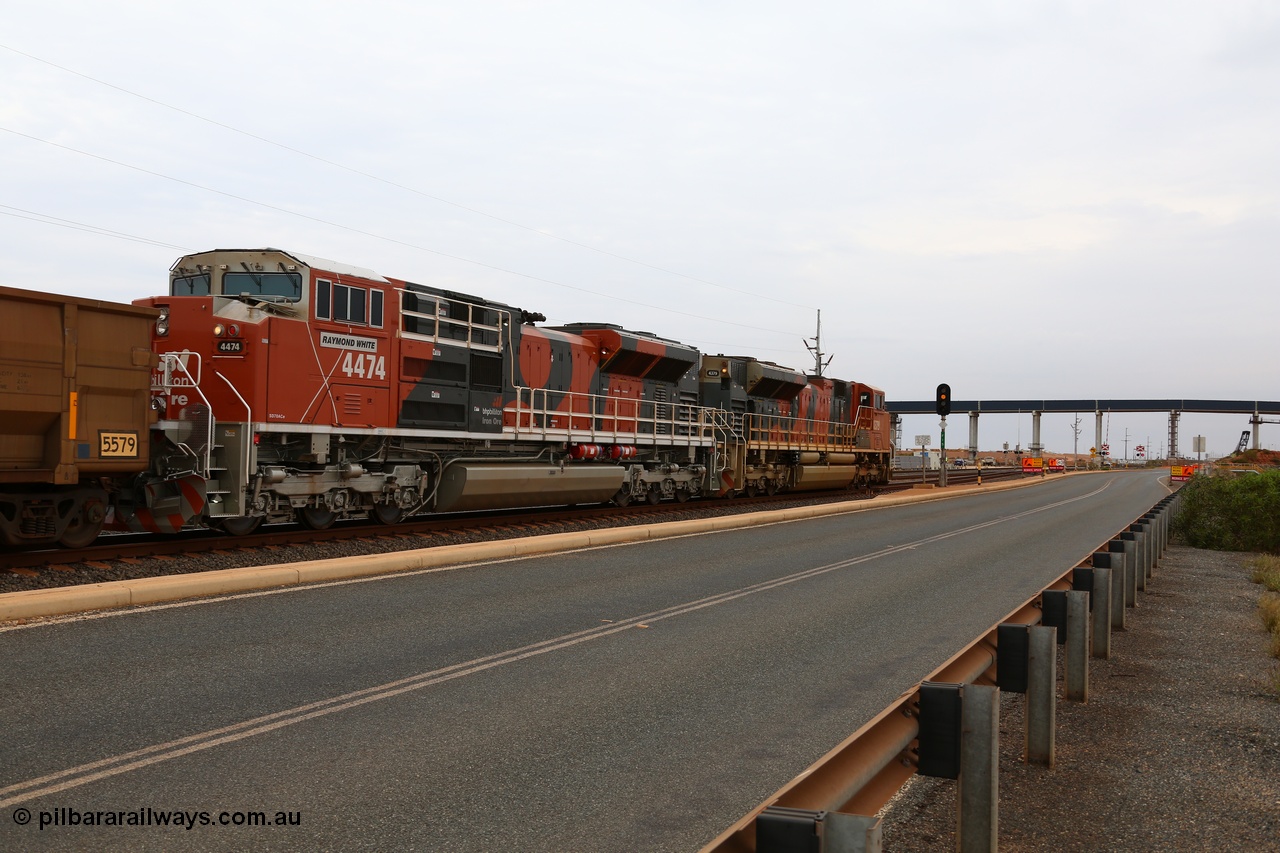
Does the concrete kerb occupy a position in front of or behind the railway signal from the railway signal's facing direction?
in front

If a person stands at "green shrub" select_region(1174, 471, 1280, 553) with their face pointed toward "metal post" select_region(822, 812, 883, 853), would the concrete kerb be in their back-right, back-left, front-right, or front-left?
front-right

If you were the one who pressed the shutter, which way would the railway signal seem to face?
facing the viewer

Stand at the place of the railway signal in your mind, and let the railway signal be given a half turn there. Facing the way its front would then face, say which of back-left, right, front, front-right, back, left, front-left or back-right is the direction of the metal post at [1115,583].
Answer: back

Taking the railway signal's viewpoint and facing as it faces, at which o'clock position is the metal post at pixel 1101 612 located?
The metal post is roughly at 12 o'clock from the railway signal.

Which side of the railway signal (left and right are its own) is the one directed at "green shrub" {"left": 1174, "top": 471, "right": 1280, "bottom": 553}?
front

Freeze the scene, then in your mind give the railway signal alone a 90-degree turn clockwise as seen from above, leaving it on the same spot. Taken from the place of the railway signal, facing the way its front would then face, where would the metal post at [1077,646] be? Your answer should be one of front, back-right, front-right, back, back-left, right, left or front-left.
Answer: left

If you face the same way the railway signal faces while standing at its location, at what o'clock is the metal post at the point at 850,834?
The metal post is roughly at 12 o'clock from the railway signal.

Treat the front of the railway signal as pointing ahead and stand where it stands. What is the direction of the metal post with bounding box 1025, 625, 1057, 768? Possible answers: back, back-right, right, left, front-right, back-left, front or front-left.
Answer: front

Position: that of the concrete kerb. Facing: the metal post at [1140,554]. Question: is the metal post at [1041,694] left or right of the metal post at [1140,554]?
right

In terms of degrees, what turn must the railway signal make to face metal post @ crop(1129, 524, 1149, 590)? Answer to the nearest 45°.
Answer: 0° — it already faces it

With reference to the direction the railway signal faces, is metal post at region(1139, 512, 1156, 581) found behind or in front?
in front

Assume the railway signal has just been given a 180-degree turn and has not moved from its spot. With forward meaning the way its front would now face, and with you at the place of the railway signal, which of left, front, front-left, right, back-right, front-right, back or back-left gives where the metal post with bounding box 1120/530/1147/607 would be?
back

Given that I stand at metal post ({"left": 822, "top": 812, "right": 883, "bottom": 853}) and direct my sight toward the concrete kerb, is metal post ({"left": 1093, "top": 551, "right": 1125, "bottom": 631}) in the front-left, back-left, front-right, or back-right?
front-right
